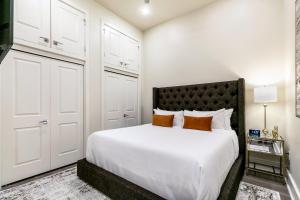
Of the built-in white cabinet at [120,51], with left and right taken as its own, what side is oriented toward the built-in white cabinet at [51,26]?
right

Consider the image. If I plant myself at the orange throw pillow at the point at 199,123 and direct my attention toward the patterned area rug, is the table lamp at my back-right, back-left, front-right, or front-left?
back-left

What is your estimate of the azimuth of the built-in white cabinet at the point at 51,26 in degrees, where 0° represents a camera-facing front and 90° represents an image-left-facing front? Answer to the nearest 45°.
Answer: approximately 315°

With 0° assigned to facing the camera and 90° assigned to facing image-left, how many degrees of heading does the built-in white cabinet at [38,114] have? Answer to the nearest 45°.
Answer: approximately 315°

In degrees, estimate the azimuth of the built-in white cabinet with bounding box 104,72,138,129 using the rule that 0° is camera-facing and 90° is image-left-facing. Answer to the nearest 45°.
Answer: approximately 315°
